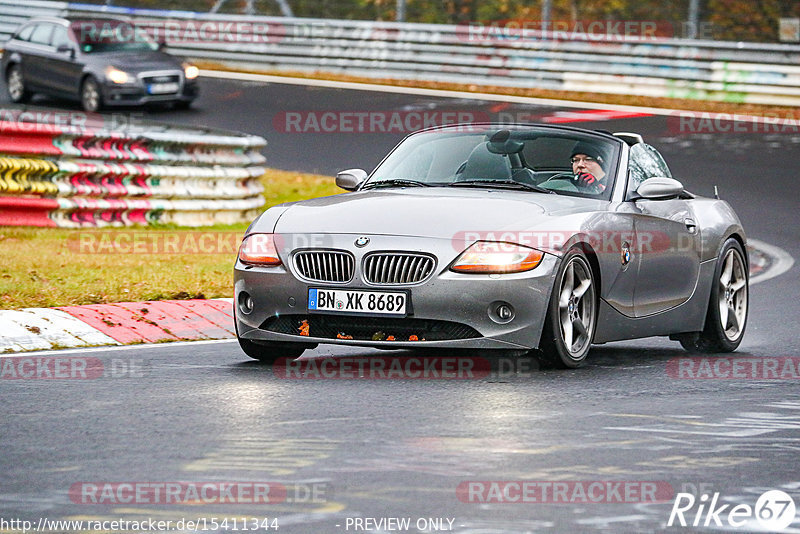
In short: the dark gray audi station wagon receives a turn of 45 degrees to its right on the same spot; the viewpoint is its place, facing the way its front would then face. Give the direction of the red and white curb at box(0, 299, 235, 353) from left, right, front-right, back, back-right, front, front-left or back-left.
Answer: front

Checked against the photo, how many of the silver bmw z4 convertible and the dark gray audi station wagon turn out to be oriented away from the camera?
0

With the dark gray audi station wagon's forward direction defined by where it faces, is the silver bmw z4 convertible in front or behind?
in front

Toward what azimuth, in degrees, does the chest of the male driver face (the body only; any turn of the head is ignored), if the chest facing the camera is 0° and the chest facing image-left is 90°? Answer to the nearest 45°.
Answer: approximately 45°

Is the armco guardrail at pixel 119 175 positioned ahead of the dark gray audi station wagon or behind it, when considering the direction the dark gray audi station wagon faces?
ahead

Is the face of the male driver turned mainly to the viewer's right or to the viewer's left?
to the viewer's left

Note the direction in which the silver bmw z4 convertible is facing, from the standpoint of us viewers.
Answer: facing the viewer and to the left of the viewer

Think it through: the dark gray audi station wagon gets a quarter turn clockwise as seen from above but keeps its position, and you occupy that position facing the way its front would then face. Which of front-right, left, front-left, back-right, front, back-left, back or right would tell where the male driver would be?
front-left

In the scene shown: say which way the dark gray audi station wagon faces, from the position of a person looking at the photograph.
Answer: facing the viewer and to the right of the viewer

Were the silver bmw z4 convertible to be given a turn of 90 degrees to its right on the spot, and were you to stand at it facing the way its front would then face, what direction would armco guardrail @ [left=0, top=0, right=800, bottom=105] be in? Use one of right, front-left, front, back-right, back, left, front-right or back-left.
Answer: front-right

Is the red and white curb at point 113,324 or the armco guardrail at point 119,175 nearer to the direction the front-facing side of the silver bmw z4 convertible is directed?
the red and white curb

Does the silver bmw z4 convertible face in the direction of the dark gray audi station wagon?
no

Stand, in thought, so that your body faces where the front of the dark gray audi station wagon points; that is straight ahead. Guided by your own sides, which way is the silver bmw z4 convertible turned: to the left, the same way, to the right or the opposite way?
to the right

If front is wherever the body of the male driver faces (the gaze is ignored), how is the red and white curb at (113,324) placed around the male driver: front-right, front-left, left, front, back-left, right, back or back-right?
front-right

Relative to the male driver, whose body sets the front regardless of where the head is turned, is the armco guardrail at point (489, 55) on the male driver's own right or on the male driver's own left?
on the male driver's own right

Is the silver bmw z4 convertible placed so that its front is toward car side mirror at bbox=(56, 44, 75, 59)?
no

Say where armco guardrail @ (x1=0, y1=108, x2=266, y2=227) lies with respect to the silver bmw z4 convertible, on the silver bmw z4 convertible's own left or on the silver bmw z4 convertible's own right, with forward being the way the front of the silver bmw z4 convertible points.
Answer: on the silver bmw z4 convertible's own right
